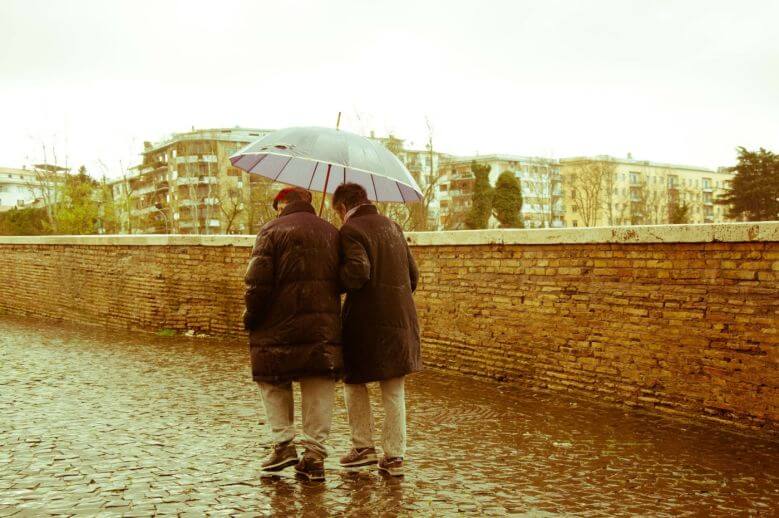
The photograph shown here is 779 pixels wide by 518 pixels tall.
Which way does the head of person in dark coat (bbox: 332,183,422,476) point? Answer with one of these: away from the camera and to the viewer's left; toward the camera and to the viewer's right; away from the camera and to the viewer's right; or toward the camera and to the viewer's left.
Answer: away from the camera and to the viewer's left

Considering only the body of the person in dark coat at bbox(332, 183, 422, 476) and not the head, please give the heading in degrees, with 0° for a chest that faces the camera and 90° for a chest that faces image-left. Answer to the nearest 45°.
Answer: approximately 135°
